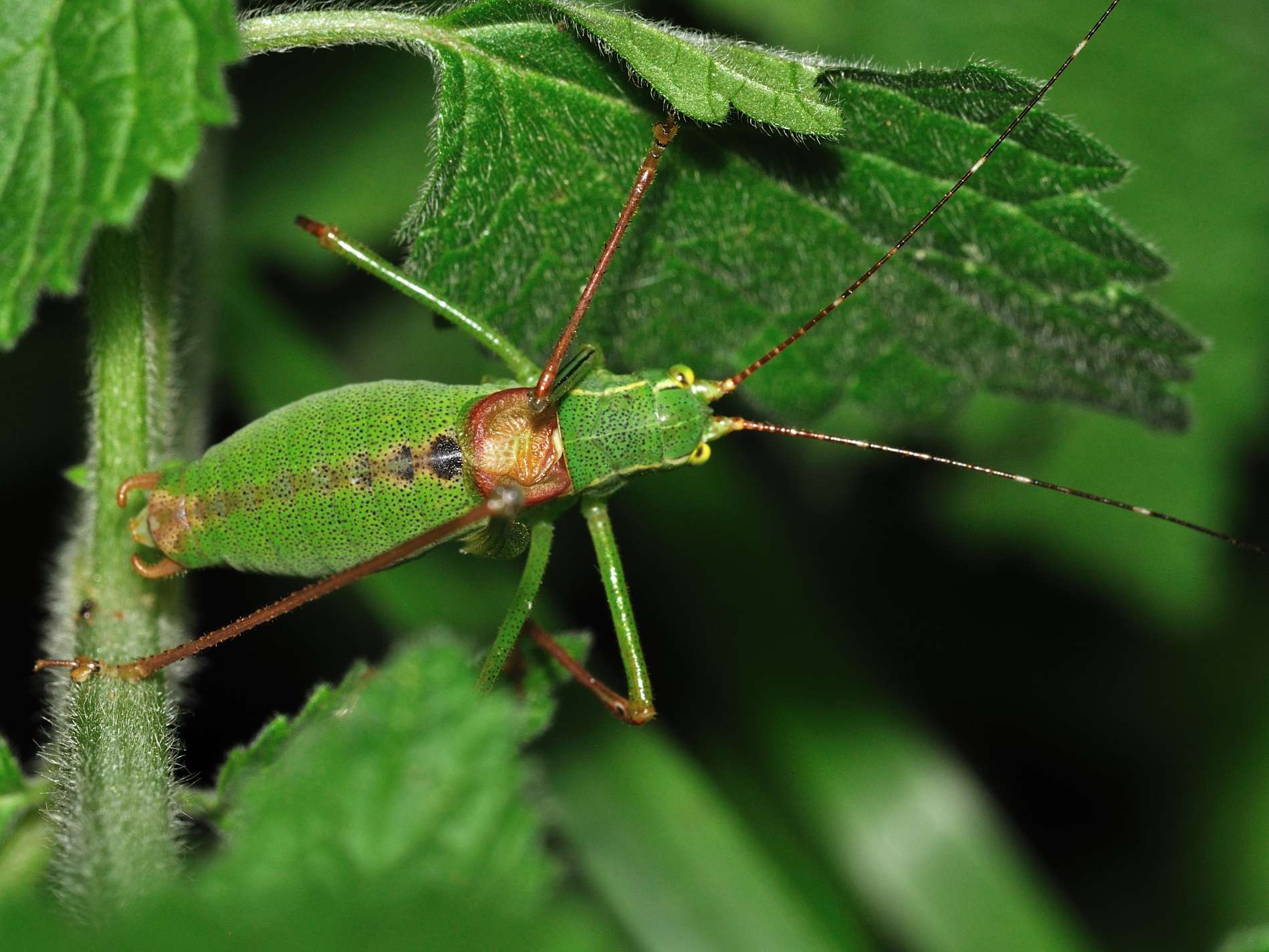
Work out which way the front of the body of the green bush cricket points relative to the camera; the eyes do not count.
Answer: to the viewer's right
